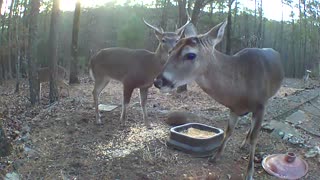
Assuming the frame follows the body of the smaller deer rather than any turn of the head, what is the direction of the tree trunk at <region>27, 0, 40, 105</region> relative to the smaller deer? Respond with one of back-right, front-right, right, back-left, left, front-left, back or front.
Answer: back

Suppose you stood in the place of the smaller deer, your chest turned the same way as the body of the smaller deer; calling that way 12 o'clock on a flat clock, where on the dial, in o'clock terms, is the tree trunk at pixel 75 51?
The tree trunk is roughly at 7 o'clock from the smaller deer.

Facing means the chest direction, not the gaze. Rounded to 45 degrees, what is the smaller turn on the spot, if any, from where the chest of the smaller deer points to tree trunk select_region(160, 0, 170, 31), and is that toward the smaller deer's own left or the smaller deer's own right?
approximately 135° to the smaller deer's own left

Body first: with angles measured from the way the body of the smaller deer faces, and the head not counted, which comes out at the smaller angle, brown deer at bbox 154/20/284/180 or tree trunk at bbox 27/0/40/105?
the brown deer

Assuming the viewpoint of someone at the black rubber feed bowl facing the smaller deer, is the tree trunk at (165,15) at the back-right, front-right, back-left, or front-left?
front-right

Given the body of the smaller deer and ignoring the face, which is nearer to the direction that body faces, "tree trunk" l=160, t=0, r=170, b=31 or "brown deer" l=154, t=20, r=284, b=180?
the brown deer

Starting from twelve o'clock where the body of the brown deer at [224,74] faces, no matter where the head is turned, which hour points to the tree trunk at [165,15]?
The tree trunk is roughly at 4 o'clock from the brown deer.

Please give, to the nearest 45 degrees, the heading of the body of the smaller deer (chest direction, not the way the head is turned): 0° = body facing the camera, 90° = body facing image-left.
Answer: approximately 315°

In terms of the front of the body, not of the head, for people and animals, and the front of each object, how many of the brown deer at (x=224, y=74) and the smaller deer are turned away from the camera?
0

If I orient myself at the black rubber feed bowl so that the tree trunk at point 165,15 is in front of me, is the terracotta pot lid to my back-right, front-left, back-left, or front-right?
back-right

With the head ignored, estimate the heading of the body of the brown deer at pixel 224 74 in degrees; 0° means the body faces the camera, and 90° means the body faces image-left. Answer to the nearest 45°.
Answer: approximately 45°
